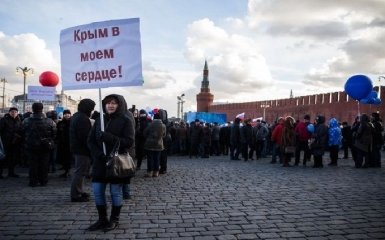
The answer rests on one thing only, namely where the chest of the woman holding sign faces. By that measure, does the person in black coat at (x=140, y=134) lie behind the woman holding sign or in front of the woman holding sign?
behind

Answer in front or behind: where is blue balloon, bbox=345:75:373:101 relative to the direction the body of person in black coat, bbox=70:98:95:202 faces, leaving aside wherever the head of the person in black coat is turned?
in front

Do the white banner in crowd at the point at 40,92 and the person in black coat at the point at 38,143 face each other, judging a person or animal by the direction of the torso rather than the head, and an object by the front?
yes

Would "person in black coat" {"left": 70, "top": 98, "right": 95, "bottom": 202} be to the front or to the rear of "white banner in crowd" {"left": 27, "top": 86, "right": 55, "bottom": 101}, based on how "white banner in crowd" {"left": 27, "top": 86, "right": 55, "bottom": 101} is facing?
to the front

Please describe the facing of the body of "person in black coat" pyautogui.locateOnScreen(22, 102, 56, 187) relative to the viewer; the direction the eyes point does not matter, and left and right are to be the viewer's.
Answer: facing away from the viewer

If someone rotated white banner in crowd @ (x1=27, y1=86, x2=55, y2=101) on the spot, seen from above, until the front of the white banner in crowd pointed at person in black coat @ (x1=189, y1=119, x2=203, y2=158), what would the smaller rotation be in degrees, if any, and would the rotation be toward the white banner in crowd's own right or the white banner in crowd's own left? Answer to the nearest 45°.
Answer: approximately 90° to the white banner in crowd's own left

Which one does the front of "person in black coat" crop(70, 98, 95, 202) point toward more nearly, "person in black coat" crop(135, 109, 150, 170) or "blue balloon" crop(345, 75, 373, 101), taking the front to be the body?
the blue balloon

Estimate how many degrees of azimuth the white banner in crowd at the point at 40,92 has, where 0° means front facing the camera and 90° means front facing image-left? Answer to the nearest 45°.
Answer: approximately 0°

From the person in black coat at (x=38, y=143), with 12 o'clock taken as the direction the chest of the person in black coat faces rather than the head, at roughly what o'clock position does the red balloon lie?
The red balloon is roughly at 12 o'clock from the person in black coat.
